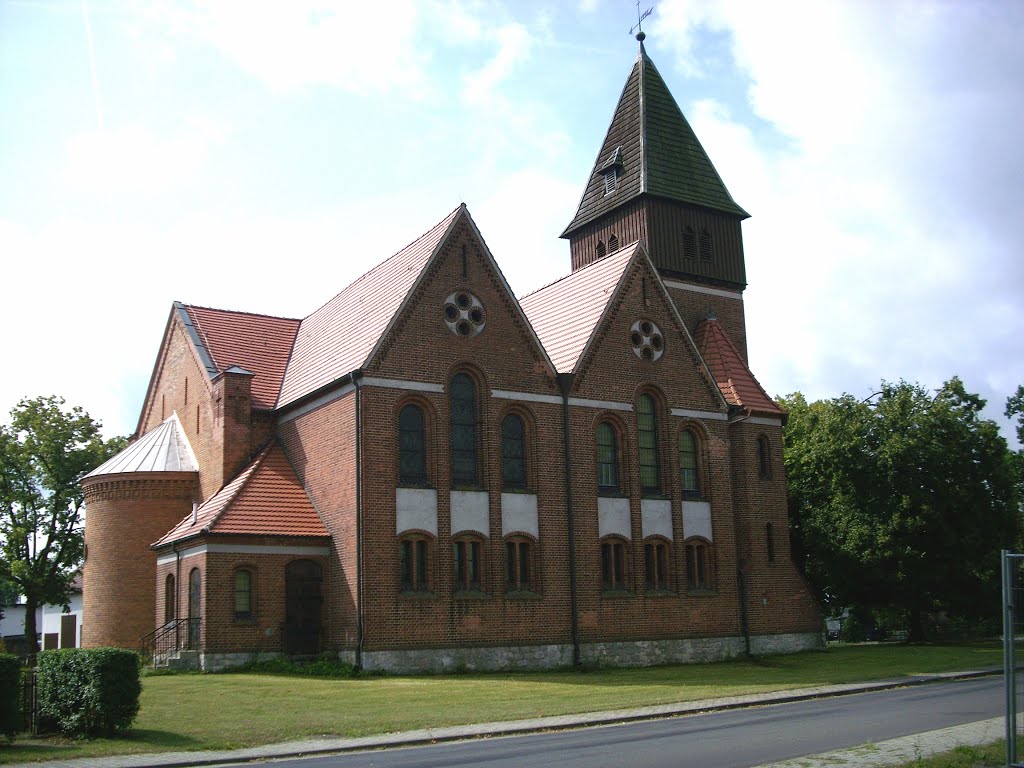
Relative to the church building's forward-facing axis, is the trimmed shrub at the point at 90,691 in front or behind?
in front

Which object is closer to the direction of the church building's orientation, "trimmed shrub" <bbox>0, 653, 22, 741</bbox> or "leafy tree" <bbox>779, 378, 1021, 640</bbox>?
the trimmed shrub

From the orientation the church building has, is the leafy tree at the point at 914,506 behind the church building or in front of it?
in front

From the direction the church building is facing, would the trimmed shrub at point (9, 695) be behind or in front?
in front
